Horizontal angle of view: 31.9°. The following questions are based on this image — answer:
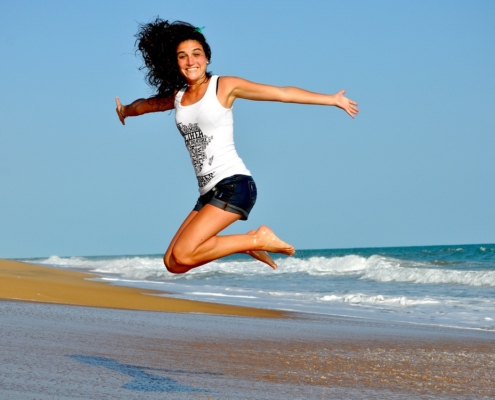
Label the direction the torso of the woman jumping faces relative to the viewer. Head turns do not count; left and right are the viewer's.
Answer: facing the viewer and to the left of the viewer

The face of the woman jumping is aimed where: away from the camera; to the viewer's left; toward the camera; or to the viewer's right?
toward the camera
